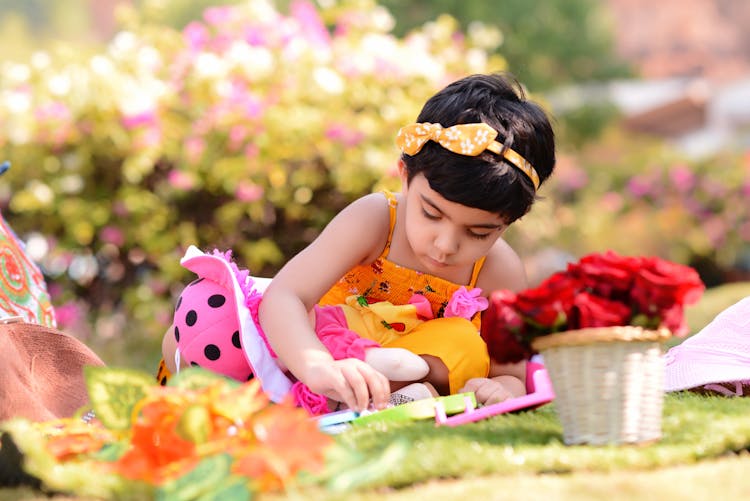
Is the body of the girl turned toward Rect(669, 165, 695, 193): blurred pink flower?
no

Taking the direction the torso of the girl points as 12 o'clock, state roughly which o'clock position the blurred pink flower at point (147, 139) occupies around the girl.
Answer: The blurred pink flower is roughly at 5 o'clock from the girl.

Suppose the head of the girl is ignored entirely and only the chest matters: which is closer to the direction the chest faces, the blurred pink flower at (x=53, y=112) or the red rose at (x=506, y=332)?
the red rose

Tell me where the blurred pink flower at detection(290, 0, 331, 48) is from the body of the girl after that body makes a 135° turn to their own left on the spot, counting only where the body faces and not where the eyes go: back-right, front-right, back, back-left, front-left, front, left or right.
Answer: front-left

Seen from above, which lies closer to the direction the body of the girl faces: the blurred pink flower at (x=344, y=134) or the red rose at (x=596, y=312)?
the red rose

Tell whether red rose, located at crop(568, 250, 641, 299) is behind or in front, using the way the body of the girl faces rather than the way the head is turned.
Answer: in front

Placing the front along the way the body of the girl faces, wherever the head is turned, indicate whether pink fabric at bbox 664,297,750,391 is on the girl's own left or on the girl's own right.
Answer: on the girl's own left

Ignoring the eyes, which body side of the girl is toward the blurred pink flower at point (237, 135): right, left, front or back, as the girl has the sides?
back

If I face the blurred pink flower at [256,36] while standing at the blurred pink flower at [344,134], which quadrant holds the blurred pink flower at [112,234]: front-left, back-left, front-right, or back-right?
front-left

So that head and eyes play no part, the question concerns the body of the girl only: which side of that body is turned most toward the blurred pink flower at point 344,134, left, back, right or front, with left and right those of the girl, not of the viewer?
back

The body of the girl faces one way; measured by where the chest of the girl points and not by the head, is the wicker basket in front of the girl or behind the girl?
in front

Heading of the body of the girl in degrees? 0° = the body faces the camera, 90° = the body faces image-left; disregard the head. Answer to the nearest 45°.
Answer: approximately 0°

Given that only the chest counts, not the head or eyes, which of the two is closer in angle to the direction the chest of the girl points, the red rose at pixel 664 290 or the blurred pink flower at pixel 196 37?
the red rose

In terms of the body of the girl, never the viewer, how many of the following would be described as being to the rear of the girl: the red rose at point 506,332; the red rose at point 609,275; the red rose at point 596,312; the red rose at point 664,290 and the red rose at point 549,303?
0

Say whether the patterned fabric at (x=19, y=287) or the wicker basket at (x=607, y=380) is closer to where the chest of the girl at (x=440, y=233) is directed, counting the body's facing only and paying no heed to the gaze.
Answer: the wicker basket

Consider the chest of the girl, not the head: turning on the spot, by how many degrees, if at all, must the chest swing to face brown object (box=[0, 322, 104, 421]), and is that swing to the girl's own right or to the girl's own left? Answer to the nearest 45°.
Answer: approximately 90° to the girl's own right
